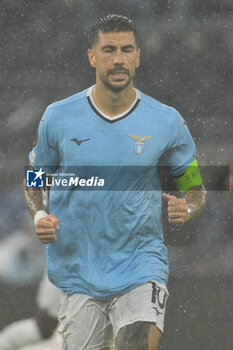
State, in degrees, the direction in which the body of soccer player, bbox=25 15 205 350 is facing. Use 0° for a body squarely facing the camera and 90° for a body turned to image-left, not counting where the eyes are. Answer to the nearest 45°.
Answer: approximately 0°
